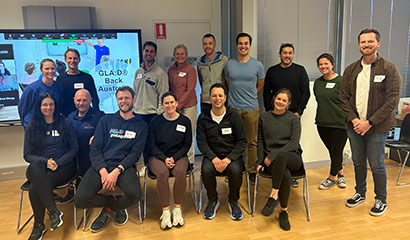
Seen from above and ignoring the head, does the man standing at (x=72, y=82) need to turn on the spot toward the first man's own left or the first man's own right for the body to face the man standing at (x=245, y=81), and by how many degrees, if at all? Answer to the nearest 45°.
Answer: approximately 90° to the first man's own left

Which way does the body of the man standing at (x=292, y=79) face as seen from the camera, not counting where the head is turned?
toward the camera

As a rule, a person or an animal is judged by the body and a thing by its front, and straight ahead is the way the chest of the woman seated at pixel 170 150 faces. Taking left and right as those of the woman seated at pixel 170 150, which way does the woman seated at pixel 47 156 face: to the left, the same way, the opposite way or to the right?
the same way

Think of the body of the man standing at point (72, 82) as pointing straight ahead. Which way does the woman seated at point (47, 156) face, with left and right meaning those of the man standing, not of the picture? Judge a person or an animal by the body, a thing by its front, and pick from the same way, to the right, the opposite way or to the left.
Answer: the same way

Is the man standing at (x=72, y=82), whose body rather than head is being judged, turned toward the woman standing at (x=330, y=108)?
no

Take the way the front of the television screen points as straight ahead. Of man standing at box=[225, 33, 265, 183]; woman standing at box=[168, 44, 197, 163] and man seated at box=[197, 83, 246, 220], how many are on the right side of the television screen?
0

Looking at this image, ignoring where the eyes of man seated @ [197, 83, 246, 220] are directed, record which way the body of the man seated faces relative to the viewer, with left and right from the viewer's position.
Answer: facing the viewer

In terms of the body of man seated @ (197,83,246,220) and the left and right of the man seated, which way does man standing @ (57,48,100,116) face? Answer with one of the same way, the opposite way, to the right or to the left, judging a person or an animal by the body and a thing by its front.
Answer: the same way

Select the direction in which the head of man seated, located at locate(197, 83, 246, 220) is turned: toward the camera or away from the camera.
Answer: toward the camera

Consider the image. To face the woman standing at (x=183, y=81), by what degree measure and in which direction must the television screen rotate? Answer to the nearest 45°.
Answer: approximately 45° to its left

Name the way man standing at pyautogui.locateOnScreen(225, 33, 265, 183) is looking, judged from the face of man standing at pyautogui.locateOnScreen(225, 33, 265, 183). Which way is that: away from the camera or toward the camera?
toward the camera

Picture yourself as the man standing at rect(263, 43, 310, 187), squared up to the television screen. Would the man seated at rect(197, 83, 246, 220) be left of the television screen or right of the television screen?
left

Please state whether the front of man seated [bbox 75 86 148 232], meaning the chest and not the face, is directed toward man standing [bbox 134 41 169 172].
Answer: no

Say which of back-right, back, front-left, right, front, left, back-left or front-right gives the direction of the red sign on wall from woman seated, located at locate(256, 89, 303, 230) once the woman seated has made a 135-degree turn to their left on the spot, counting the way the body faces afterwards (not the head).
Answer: left

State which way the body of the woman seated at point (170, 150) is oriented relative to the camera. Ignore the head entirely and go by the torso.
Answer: toward the camera

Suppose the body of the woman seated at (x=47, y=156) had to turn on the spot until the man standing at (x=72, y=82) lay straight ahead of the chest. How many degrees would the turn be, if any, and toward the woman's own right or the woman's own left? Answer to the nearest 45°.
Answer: approximately 135° to the woman's own left

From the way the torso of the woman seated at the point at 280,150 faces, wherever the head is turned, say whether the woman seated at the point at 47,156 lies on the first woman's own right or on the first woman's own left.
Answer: on the first woman's own right

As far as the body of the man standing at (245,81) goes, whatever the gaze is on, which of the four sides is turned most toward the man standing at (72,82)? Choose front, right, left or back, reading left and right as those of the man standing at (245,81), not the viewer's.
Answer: right

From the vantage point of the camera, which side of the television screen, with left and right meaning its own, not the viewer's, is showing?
front

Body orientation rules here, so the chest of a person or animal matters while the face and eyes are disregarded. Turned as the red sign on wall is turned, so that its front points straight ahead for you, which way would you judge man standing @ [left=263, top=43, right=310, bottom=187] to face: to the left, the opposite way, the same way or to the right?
the same way

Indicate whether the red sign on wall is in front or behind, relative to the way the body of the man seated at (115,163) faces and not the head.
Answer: behind
